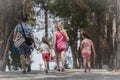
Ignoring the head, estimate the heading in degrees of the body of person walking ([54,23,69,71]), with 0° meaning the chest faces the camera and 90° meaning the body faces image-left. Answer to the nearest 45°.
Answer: approximately 180°
